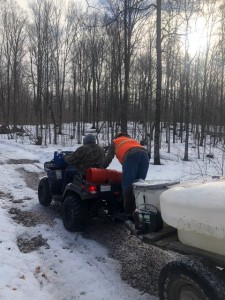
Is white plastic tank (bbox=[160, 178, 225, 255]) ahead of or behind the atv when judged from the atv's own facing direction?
behind

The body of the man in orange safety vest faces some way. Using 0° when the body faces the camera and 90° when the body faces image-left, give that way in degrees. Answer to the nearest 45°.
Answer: approximately 135°

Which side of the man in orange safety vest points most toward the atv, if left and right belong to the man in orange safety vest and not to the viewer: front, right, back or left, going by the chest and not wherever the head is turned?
front

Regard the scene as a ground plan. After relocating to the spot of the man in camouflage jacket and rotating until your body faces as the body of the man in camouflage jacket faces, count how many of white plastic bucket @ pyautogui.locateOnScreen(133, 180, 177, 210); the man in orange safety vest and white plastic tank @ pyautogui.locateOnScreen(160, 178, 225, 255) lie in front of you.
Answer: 0

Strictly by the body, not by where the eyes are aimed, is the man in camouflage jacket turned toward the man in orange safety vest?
no

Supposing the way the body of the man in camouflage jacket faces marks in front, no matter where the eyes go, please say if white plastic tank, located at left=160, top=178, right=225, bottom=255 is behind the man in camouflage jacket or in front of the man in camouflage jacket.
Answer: behind

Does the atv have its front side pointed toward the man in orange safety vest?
no

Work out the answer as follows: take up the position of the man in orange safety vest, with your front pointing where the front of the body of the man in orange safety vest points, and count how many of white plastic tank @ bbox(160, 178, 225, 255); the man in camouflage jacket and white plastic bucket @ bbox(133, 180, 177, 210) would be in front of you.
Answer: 1

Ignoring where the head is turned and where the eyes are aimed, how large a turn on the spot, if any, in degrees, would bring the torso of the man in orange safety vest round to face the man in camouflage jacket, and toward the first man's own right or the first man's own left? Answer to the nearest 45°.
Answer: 0° — they already face them

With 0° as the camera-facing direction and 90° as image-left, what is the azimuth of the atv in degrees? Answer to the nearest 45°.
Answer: approximately 135°

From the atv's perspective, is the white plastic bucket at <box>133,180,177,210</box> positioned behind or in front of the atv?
behind
